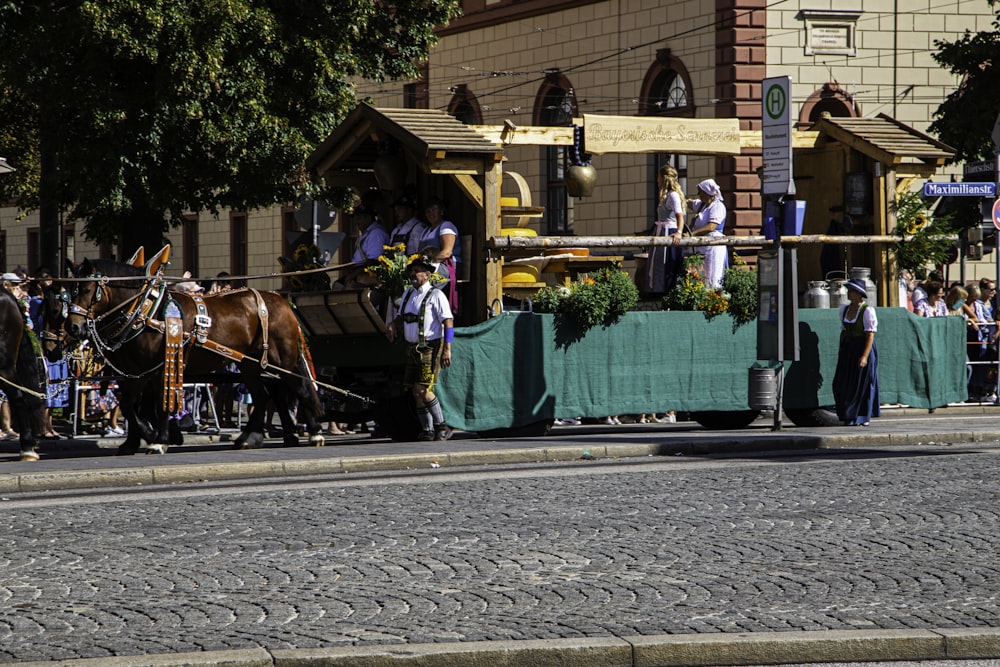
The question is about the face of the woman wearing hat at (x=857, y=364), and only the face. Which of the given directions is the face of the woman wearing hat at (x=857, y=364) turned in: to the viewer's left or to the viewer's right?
to the viewer's left

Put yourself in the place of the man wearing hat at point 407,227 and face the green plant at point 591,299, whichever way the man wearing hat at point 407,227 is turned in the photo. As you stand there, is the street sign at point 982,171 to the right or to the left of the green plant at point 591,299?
left

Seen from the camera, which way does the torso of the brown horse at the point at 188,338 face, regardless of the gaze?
to the viewer's left

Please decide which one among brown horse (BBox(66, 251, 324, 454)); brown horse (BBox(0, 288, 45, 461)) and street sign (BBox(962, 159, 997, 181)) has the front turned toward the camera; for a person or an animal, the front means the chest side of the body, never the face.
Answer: the street sign

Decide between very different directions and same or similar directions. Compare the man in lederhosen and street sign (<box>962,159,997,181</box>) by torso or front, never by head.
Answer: same or similar directions

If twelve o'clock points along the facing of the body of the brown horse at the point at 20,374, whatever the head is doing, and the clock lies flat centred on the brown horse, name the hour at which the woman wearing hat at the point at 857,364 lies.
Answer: The woman wearing hat is roughly at 6 o'clock from the brown horse.

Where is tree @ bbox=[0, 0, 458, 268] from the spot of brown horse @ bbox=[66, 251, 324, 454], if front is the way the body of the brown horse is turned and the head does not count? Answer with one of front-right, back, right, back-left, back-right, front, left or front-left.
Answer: right

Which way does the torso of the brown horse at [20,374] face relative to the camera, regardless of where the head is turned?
to the viewer's left

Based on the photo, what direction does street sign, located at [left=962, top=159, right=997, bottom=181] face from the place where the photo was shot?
facing the viewer

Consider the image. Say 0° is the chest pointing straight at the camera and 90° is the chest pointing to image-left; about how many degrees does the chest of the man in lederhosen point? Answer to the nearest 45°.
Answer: approximately 45°

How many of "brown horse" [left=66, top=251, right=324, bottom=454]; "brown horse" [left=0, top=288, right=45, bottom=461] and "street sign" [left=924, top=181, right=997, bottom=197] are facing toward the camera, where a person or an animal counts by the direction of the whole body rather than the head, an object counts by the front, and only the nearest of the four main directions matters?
1

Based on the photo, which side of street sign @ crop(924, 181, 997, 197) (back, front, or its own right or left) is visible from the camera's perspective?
front

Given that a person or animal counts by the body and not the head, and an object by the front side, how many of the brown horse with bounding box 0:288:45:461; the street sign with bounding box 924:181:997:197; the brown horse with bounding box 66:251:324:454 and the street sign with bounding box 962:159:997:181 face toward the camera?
2
